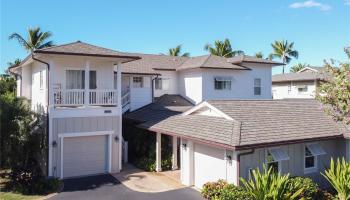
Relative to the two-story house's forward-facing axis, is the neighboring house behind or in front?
behind

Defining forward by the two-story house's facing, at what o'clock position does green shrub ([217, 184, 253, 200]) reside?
The green shrub is roughly at 11 o'clock from the two-story house.

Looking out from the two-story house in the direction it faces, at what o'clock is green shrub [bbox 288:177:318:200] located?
The green shrub is roughly at 10 o'clock from the two-story house.

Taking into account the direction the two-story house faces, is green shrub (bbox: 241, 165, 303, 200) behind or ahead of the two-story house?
ahead

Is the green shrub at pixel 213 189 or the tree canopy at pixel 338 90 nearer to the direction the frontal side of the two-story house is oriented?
the green shrub

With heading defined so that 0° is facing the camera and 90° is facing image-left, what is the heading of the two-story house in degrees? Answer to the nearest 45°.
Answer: approximately 0°

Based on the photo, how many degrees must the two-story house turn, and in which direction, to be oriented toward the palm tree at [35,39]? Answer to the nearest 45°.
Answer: approximately 135° to its right

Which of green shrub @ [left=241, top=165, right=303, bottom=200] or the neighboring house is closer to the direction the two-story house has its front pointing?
the green shrub

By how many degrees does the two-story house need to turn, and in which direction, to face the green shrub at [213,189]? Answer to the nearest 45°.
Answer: approximately 45° to its left

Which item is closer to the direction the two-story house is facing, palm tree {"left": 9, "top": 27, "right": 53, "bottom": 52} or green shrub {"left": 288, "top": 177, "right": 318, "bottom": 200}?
the green shrub

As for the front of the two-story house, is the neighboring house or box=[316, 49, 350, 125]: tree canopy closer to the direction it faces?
the tree canopy
